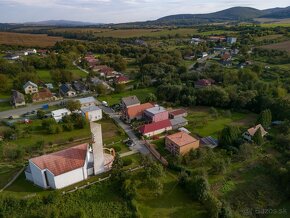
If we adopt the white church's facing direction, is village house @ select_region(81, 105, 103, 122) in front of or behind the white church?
in front

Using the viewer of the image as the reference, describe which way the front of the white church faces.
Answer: facing away from the viewer and to the right of the viewer

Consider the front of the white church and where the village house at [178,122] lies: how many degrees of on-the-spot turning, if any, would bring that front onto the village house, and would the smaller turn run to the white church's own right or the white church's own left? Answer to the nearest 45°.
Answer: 0° — it already faces it

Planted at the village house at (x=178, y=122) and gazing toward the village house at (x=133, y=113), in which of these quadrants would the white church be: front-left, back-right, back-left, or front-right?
front-left

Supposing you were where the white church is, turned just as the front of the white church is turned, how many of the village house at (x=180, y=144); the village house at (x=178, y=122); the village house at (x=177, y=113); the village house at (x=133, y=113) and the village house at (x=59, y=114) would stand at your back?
0

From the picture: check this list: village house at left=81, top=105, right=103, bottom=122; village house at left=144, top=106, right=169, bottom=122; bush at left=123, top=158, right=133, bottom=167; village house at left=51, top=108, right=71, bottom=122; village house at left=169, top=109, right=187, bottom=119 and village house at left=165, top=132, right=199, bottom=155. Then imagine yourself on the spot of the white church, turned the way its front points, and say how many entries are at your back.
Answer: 0

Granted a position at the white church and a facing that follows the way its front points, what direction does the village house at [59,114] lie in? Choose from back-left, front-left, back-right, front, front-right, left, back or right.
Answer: front-left

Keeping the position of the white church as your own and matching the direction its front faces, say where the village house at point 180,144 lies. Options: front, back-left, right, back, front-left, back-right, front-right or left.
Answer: front-right

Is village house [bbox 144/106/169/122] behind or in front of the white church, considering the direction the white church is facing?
in front

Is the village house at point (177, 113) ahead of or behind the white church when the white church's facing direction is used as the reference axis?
ahead

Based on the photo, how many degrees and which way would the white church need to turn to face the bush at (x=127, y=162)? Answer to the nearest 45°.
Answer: approximately 45° to its right

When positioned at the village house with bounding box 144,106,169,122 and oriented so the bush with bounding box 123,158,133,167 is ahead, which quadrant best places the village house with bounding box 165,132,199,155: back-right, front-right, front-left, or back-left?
front-left
